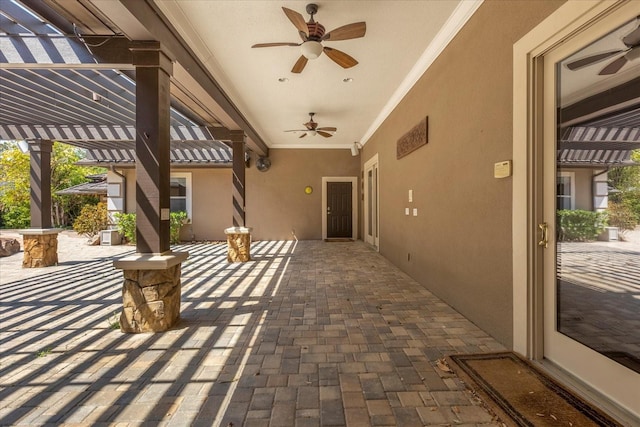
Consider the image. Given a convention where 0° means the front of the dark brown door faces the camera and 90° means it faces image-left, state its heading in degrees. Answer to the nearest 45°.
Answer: approximately 0°

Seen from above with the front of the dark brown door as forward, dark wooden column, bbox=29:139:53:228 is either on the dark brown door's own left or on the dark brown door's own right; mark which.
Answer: on the dark brown door's own right

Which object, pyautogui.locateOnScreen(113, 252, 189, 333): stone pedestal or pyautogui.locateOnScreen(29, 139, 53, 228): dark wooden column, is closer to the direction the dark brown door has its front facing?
the stone pedestal

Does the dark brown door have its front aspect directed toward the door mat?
yes

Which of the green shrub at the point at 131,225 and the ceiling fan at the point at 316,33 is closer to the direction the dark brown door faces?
the ceiling fan

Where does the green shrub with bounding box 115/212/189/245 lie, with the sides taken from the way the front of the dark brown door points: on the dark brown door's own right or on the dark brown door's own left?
on the dark brown door's own right

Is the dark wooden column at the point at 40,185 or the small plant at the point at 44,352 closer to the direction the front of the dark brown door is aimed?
the small plant

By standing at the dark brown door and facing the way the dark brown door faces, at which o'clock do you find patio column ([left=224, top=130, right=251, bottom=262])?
The patio column is roughly at 1 o'clock from the dark brown door.

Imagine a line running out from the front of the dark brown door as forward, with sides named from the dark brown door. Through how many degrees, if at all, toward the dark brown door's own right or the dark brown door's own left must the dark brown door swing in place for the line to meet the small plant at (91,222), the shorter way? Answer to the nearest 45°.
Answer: approximately 90° to the dark brown door's own right

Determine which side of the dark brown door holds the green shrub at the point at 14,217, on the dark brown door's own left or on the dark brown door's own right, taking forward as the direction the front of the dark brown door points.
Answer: on the dark brown door's own right

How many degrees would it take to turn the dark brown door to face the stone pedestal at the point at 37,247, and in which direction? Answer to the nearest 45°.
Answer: approximately 45° to its right

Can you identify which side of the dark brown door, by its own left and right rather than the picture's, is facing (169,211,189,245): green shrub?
right
